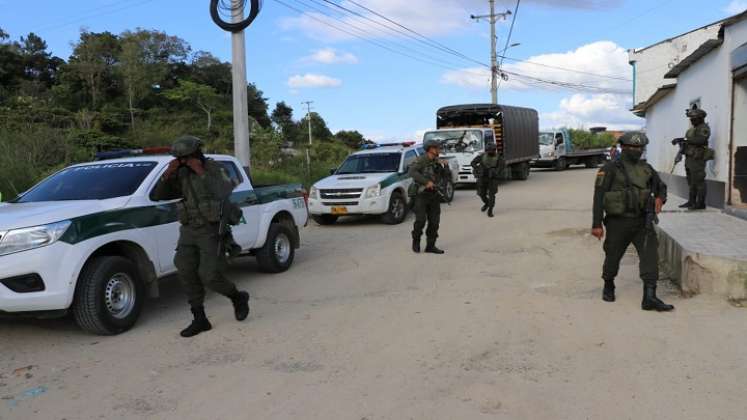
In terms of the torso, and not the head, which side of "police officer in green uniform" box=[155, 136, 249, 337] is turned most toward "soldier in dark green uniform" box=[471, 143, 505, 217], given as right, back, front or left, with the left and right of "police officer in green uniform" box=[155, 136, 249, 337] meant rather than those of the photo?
back

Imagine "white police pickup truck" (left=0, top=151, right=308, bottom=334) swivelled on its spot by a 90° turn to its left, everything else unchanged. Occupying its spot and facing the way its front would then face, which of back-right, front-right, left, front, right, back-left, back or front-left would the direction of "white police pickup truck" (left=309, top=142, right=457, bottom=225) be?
left

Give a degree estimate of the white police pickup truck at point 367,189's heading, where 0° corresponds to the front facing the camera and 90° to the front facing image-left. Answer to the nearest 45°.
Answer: approximately 45°

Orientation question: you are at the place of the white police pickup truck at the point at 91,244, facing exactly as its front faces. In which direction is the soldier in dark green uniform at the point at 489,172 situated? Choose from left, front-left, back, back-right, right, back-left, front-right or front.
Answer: back

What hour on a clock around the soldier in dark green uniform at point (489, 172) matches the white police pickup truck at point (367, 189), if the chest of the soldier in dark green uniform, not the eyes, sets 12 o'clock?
The white police pickup truck is roughly at 2 o'clock from the soldier in dark green uniform.

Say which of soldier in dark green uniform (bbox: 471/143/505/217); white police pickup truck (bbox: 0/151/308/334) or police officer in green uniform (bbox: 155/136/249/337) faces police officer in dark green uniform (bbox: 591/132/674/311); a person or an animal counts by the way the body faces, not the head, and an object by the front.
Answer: soldier in dark green uniform (bbox: 471/143/505/217)

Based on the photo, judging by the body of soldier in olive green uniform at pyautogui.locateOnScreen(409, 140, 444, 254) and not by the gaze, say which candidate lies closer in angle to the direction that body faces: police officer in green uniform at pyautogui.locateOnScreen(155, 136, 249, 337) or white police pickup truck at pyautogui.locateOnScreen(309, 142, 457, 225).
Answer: the police officer in green uniform

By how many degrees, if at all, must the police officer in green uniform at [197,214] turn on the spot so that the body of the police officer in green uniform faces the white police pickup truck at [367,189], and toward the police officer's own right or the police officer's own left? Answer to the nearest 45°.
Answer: approximately 180°

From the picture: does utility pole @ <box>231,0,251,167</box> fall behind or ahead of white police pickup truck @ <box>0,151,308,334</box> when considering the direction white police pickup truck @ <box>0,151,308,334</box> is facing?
behind

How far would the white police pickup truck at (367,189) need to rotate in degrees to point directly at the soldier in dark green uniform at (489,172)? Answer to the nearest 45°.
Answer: approximately 135° to its left

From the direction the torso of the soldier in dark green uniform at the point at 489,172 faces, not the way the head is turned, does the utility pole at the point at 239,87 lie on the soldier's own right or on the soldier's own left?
on the soldier's own right
